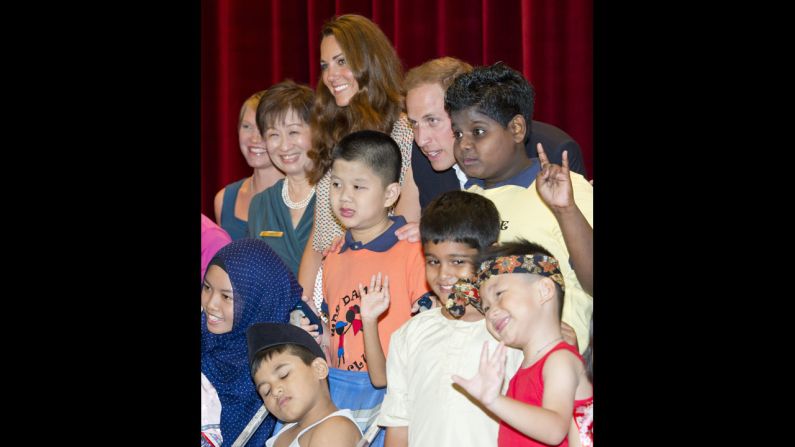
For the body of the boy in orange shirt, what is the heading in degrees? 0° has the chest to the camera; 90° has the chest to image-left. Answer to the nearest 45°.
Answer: approximately 45°

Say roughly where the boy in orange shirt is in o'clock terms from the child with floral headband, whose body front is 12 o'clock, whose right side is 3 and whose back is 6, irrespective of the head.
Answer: The boy in orange shirt is roughly at 3 o'clock from the child with floral headband.

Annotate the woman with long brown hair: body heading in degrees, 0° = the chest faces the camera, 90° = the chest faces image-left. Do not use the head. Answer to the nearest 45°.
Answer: approximately 45°

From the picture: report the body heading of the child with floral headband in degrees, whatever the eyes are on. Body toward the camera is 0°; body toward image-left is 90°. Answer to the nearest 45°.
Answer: approximately 45°

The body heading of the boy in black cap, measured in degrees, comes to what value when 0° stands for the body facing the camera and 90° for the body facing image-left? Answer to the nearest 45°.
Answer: approximately 45°
